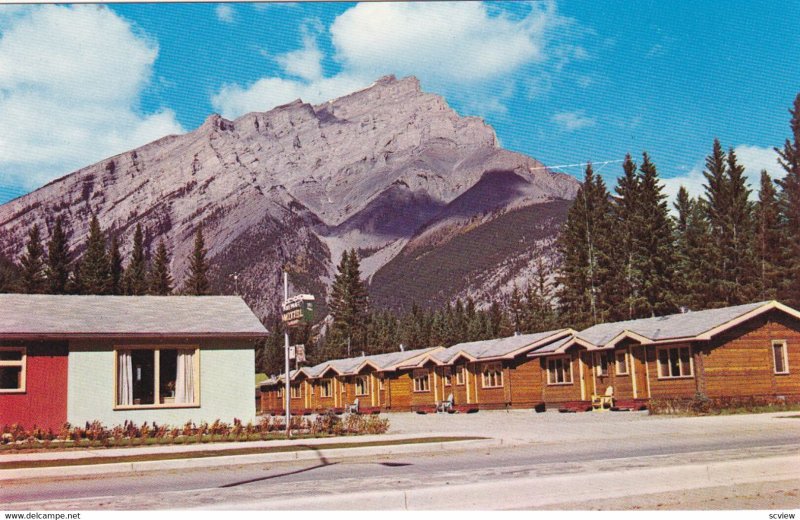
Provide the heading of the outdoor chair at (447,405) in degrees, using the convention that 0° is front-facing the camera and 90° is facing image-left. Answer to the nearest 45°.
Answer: approximately 45°

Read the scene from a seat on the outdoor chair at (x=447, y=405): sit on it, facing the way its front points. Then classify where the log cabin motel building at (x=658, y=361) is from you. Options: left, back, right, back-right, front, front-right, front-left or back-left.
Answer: left

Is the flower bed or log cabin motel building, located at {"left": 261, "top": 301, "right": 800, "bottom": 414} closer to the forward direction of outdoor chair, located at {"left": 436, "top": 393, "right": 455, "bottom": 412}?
the flower bed

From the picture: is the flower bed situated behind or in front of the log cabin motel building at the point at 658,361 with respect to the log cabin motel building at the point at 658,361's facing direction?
in front

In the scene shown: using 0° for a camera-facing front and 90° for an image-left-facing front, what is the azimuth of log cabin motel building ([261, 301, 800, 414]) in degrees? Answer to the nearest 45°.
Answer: approximately 45°

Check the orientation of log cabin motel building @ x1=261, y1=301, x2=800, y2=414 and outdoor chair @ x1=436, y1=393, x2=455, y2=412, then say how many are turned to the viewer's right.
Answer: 0

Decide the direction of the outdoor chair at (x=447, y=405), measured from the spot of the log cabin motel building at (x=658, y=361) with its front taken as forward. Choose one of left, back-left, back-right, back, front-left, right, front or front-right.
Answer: right

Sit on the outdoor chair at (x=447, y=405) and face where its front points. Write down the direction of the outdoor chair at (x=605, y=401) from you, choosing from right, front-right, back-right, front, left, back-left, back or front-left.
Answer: left
